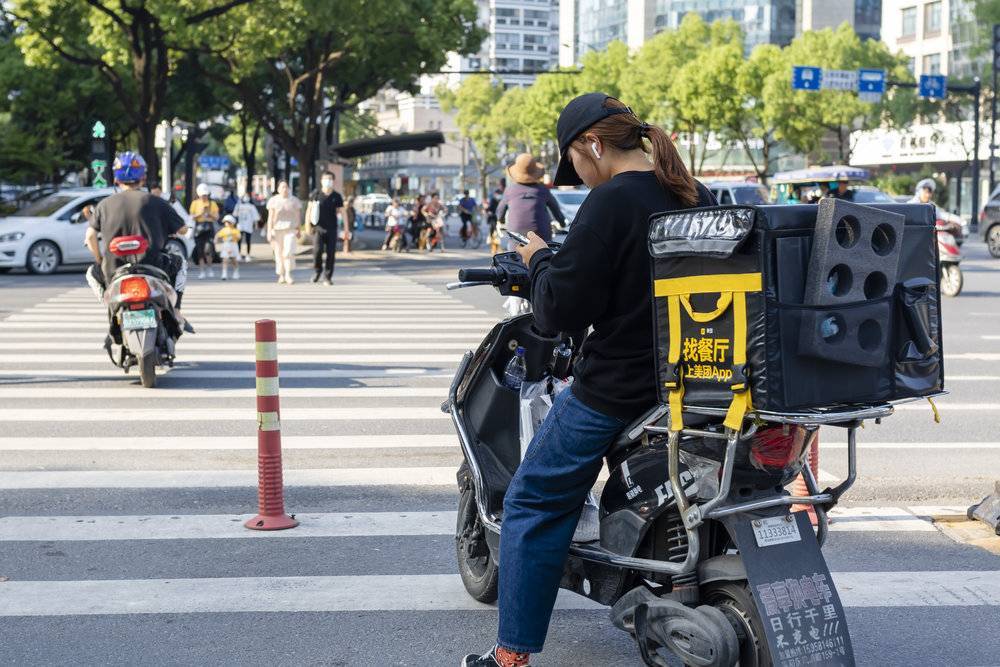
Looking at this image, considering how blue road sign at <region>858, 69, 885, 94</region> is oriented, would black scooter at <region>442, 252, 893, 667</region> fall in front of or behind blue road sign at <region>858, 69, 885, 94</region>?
in front

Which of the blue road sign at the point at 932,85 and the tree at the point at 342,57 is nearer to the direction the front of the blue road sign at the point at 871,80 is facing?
the tree

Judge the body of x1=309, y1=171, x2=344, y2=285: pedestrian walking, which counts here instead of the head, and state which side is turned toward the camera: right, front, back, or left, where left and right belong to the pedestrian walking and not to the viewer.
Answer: front

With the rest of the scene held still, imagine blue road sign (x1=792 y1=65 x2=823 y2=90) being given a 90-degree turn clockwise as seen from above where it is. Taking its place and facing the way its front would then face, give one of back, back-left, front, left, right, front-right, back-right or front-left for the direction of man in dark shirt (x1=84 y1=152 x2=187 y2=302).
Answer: left

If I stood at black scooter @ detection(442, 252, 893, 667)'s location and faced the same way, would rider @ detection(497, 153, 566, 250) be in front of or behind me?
in front

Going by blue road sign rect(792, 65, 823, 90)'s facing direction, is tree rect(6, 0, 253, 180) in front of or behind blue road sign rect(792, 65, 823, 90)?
in front

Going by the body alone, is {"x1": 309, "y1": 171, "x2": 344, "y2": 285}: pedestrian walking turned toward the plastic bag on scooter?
yes

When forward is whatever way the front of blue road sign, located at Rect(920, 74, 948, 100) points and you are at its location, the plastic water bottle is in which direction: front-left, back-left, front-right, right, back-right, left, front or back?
front

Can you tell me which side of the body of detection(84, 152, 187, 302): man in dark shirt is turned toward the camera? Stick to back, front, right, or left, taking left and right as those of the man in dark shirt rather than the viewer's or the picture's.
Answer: back

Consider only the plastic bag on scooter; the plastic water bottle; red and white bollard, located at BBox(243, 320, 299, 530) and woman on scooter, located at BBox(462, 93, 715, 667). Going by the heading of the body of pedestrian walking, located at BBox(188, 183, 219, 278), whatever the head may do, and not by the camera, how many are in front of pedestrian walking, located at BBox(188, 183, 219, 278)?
4

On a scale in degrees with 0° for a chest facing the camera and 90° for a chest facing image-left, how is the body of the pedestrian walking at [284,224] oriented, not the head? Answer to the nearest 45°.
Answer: approximately 0°

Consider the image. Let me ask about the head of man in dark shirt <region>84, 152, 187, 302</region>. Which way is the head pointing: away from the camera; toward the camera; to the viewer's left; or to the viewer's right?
away from the camera

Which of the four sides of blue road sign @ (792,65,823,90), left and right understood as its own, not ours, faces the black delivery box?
front

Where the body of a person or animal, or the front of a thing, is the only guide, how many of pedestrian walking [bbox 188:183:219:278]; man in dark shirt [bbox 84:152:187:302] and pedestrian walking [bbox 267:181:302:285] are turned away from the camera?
1
